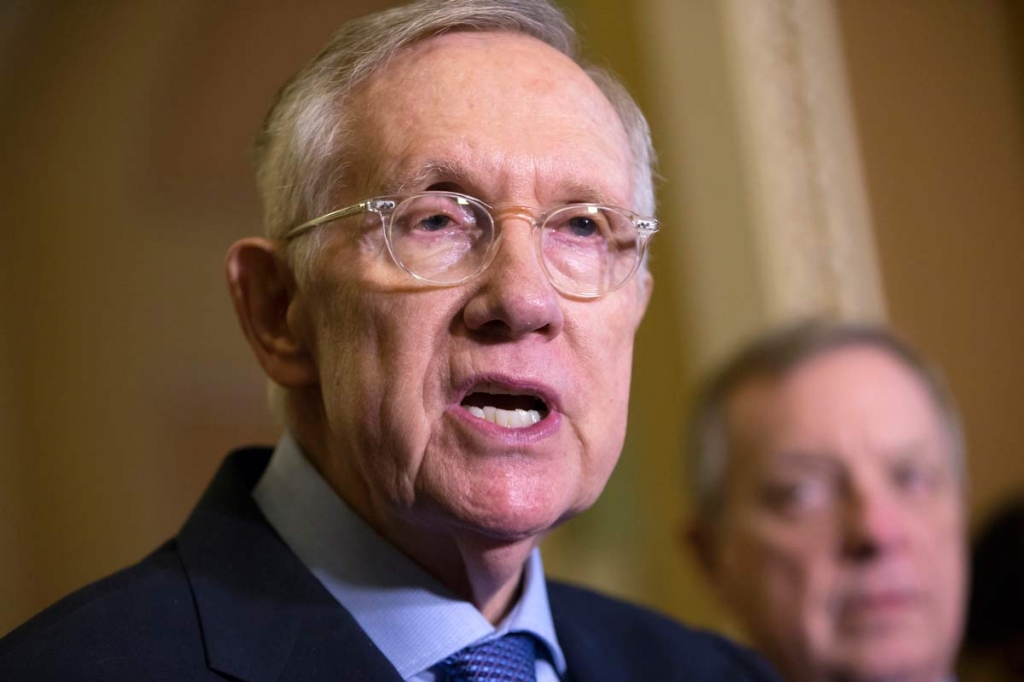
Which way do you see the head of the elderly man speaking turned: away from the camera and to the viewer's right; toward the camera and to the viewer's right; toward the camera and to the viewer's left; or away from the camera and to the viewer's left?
toward the camera and to the viewer's right

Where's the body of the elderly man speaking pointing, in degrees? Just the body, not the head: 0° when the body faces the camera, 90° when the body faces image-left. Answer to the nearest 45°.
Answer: approximately 315°

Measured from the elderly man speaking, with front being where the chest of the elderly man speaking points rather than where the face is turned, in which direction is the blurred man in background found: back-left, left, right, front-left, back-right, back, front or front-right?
left
